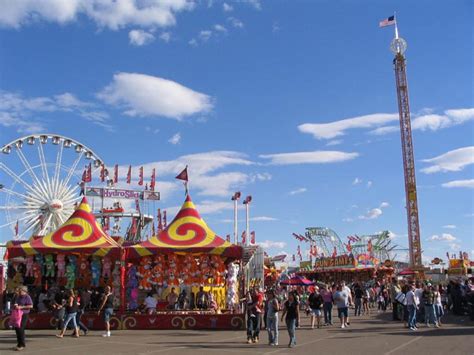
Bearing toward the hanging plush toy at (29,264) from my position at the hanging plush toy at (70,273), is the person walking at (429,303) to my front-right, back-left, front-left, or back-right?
back-left

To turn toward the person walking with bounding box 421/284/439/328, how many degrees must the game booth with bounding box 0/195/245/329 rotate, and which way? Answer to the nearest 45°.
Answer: approximately 45° to its left

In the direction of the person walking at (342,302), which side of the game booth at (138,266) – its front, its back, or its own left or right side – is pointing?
left

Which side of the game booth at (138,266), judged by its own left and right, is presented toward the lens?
front

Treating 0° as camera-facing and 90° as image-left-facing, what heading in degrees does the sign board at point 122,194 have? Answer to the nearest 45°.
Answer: approximately 0°

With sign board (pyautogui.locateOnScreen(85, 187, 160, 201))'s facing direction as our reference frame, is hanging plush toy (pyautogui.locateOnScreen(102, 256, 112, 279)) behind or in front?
in front

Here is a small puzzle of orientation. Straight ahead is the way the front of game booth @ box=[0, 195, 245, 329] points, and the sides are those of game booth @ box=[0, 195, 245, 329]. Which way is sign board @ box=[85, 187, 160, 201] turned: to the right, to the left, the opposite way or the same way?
the same way

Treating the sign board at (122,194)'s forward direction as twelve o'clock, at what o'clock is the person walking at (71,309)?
The person walking is roughly at 12 o'clock from the sign board.

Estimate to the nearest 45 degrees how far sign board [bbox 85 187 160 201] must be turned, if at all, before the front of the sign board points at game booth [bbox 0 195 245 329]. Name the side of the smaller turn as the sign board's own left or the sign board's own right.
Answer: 0° — it already faces it

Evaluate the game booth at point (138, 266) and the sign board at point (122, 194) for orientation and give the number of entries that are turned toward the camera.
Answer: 2

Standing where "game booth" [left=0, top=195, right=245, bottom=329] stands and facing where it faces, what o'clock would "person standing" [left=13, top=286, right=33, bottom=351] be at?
The person standing is roughly at 1 o'clock from the game booth.

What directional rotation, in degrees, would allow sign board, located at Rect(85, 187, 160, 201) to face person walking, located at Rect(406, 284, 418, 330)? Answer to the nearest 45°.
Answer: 0° — it already faces them

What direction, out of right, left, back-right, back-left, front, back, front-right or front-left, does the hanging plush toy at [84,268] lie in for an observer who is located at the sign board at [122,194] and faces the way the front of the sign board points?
front

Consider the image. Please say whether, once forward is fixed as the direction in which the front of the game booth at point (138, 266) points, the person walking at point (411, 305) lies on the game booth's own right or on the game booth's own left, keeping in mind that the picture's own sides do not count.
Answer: on the game booth's own left

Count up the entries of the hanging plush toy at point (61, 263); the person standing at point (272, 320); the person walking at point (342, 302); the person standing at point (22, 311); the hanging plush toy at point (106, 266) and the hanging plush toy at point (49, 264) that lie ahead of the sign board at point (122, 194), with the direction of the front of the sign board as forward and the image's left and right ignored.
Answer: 6

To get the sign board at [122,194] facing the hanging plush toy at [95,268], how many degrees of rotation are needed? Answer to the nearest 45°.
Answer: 0° — it already faces it

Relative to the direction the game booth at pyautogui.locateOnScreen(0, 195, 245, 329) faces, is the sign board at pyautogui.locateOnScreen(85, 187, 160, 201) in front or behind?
behind
